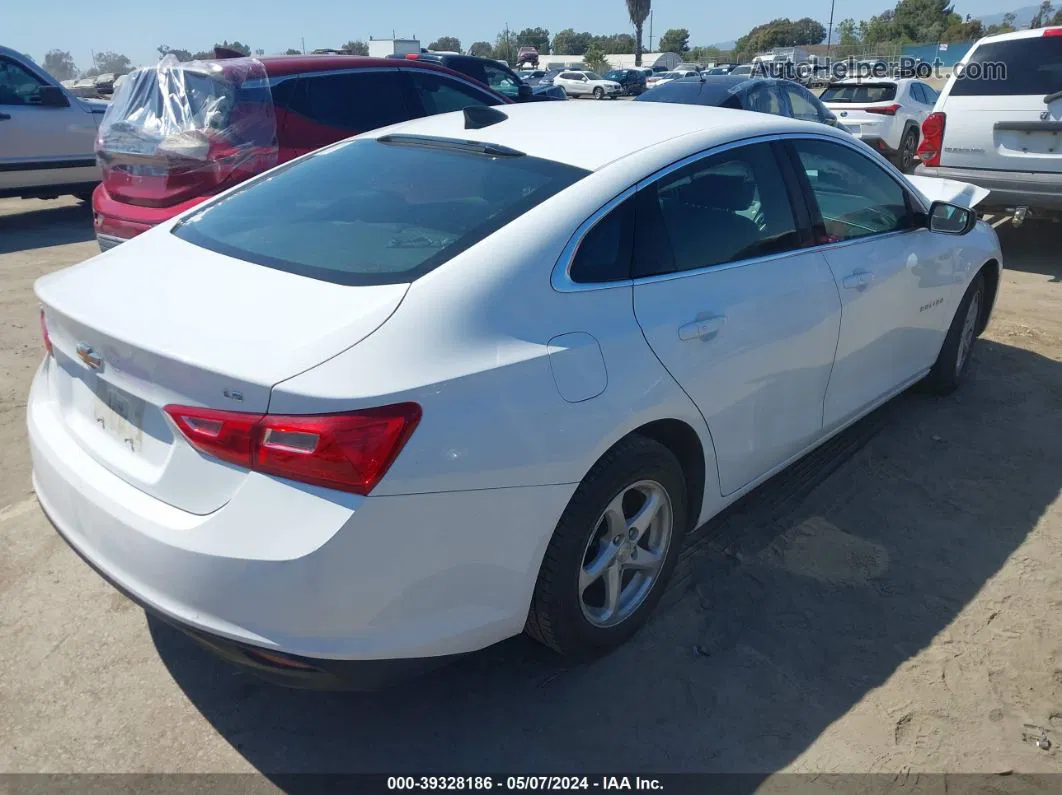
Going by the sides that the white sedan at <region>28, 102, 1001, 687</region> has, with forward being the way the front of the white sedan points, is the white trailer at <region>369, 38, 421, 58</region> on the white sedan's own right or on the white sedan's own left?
on the white sedan's own left

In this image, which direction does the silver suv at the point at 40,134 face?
to the viewer's right

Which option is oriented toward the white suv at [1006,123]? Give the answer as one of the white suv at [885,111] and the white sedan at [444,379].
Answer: the white sedan

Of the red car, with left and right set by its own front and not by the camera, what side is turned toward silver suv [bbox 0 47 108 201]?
left

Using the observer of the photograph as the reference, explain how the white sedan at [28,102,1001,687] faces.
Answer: facing away from the viewer and to the right of the viewer

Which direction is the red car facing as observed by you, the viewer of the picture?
facing away from the viewer and to the right of the viewer

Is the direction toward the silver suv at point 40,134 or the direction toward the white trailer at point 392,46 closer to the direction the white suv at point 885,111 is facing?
the white trailer

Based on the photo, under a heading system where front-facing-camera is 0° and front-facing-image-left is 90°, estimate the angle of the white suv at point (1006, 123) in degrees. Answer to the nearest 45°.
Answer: approximately 180°

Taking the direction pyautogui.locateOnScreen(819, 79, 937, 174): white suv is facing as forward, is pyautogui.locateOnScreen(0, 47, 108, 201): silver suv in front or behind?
behind

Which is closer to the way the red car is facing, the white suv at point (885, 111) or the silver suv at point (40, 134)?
the white suv

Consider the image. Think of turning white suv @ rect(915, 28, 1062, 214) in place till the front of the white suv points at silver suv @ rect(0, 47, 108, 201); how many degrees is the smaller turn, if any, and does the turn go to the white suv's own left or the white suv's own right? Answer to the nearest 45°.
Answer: approximately 90° to the white suv's own left

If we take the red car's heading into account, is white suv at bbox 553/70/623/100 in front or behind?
in front

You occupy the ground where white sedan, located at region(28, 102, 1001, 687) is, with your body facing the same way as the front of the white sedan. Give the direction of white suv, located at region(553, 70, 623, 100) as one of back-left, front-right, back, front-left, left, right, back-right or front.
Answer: front-left
